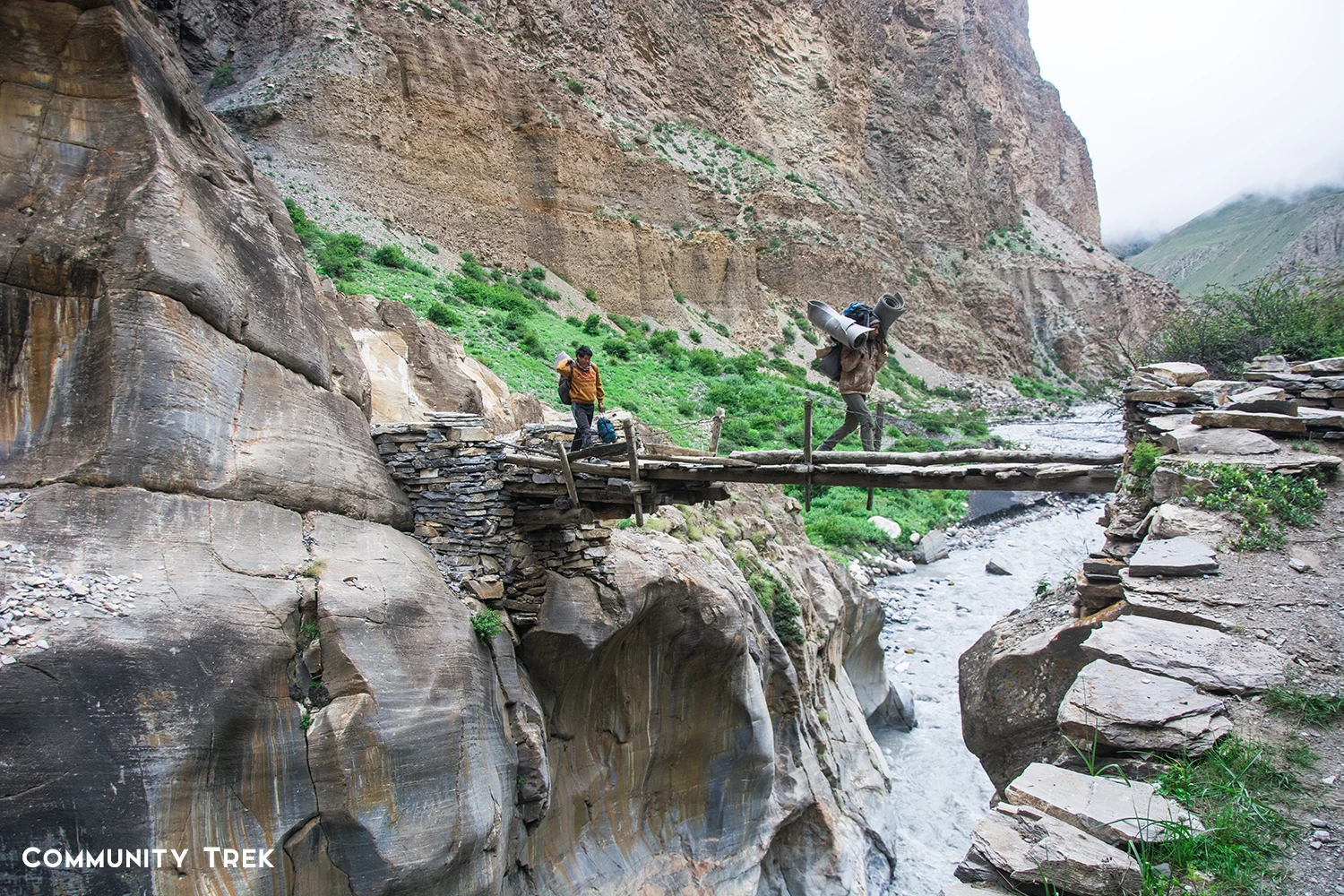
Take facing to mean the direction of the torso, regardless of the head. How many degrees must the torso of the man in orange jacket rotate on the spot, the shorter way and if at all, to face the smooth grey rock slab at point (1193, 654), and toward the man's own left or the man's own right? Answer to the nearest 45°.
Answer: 0° — they already face it

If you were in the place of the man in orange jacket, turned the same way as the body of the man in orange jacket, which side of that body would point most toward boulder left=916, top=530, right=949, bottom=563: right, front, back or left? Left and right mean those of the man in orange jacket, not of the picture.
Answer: left

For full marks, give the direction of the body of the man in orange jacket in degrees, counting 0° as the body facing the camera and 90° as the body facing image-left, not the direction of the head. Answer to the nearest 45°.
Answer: approximately 315°

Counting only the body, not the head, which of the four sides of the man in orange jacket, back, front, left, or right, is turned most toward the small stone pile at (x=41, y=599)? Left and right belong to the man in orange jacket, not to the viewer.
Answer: right

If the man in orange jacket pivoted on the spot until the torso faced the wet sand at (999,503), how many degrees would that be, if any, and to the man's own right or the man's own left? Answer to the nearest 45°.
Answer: approximately 90° to the man's own left

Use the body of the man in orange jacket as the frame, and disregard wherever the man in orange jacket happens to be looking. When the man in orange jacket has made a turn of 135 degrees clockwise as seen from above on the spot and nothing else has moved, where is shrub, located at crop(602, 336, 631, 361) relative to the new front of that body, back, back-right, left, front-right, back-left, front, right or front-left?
right

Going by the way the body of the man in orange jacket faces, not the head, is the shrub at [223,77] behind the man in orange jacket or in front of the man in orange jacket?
behind
